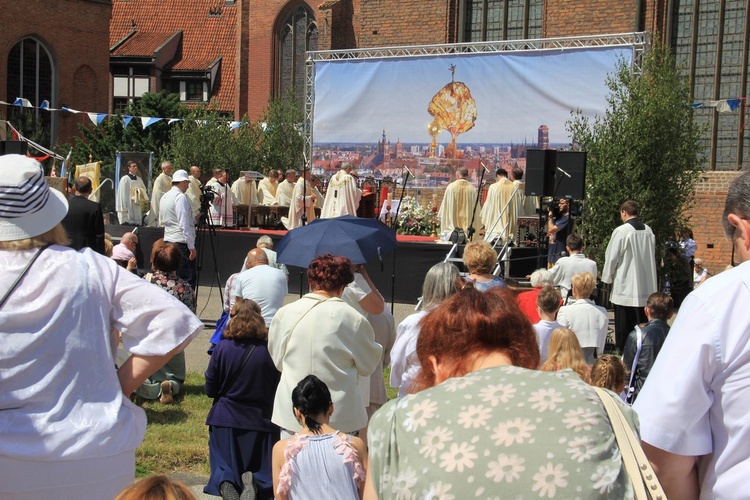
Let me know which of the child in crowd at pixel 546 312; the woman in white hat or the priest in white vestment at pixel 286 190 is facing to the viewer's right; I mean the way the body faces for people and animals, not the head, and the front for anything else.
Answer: the priest in white vestment

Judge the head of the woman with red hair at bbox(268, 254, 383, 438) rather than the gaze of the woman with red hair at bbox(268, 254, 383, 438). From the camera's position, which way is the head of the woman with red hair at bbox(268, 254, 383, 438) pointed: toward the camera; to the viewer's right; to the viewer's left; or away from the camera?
away from the camera

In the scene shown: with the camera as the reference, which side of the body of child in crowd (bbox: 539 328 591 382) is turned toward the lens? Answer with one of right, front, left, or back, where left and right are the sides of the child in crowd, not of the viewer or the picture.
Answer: back

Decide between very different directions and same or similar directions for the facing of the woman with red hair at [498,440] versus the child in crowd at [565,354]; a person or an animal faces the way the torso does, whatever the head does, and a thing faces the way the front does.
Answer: same or similar directions

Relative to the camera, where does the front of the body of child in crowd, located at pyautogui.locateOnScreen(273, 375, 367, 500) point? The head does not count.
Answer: away from the camera

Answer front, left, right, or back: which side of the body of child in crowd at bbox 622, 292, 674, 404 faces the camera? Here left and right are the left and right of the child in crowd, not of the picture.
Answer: back

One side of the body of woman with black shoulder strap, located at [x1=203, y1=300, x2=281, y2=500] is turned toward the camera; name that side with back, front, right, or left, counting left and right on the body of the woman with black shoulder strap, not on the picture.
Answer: back

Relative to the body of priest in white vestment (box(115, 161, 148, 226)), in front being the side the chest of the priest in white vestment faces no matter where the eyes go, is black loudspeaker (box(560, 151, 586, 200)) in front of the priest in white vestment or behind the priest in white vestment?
in front

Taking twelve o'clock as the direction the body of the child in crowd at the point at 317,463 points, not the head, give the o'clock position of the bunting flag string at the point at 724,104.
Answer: The bunting flag string is roughly at 1 o'clock from the child in crowd.

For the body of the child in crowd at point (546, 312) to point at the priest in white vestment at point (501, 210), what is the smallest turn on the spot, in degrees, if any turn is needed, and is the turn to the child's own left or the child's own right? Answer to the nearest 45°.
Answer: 0° — they already face them

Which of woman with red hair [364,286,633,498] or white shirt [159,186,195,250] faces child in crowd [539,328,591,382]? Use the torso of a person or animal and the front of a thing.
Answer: the woman with red hair

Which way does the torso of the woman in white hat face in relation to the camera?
away from the camera

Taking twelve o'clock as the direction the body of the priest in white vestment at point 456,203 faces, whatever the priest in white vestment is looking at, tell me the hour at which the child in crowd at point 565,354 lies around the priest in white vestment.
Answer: The child in crowd is roughly at 6 o'clock from the priest in white vestment.

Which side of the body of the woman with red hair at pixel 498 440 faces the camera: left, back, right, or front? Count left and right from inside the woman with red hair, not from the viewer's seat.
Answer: back

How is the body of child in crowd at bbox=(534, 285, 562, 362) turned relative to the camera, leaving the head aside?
away from the camera

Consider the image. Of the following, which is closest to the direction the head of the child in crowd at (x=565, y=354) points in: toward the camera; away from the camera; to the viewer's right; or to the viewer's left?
away from the camera
